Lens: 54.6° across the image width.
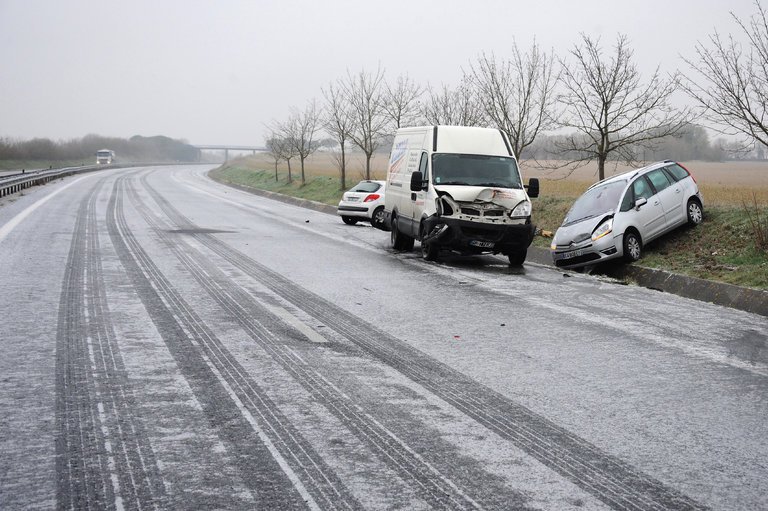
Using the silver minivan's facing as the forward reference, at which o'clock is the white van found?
The white van is roughly at 1 o'clock from the silver minivan.

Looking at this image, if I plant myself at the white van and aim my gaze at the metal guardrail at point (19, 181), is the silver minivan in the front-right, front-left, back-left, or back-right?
back-right

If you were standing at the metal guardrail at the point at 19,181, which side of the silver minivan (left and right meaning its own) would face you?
right

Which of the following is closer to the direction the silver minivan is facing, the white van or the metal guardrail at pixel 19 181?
the white van

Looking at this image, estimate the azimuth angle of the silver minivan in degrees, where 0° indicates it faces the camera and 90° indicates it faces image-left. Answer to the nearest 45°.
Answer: approximately 45°
